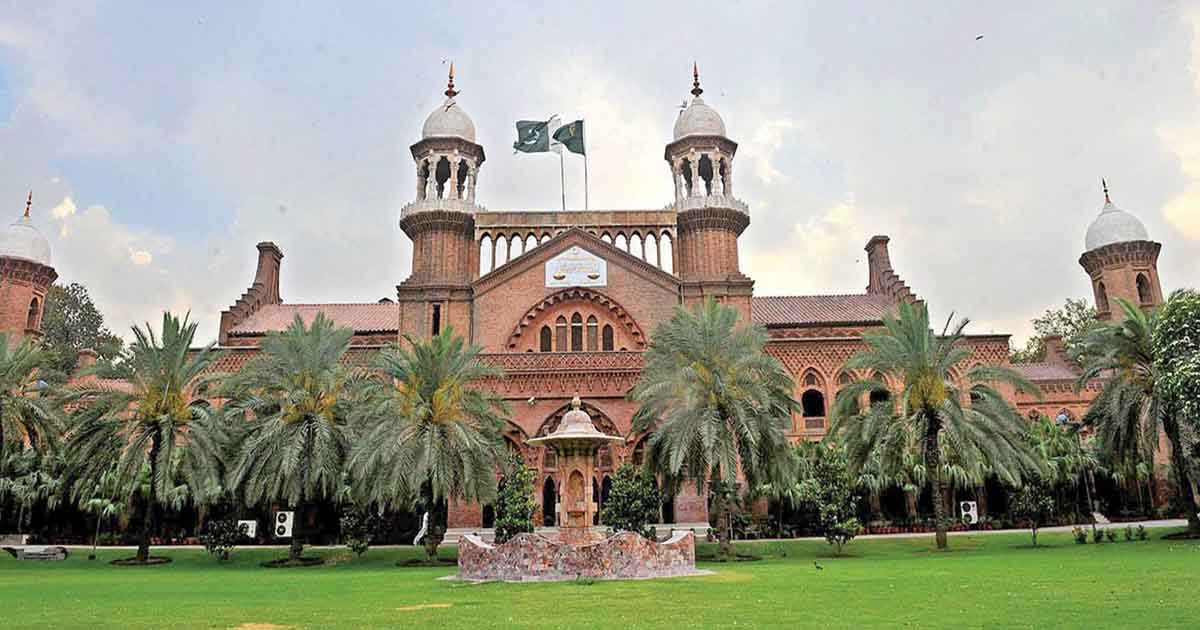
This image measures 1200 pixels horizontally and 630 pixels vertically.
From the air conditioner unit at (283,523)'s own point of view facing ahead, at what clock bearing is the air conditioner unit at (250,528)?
the air conditioner unit at (250,528) is roughly at 4 o'clock from the air conditioner unit at (283,523).

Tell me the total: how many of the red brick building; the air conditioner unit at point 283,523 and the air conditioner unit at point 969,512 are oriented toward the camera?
3

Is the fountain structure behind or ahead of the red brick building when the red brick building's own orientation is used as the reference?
ahead

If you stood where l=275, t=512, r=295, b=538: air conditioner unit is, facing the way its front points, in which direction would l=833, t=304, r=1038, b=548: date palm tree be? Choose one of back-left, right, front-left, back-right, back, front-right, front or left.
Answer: front-left

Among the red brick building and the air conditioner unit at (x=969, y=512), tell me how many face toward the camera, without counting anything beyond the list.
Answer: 2

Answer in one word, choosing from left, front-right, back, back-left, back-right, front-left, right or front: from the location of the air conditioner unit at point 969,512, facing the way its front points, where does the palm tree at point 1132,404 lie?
front-left

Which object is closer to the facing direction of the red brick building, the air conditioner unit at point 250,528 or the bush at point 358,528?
the bush

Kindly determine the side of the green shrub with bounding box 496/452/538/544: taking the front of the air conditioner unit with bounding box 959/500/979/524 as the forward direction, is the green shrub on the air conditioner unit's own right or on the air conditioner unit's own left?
on the air conditioner unit's own right

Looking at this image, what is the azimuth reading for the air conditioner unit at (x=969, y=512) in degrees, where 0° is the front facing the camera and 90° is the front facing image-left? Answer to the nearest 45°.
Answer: approximately 0°

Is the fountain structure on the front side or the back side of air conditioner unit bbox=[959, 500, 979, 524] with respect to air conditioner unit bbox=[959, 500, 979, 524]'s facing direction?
on the front side
